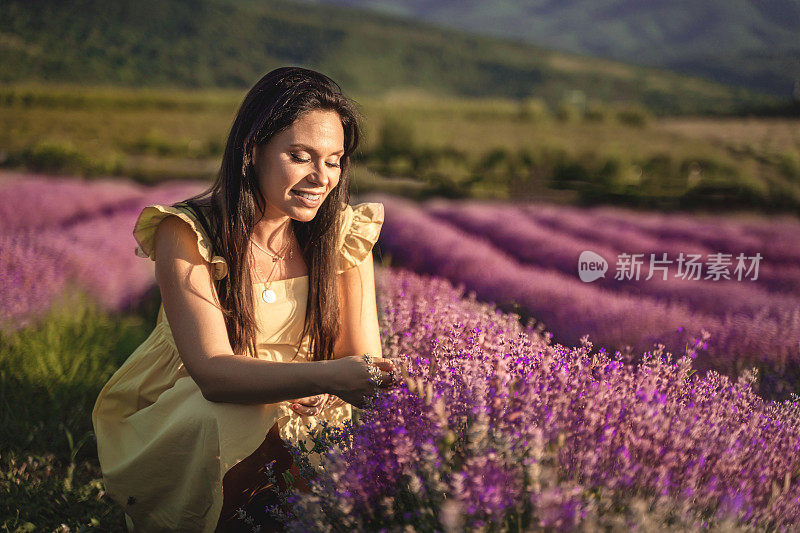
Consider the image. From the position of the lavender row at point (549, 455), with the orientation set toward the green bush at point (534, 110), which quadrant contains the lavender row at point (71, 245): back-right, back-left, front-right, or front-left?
front-left

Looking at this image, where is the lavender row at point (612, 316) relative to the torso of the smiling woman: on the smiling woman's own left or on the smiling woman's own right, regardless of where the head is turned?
on the smiling woman's own left

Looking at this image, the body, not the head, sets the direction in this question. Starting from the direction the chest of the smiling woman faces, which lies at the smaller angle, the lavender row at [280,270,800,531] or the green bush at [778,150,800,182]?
the lavender row

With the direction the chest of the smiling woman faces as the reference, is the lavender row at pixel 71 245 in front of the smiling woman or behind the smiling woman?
behind

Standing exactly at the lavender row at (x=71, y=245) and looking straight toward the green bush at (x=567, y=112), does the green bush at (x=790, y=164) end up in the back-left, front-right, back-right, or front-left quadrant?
front-right

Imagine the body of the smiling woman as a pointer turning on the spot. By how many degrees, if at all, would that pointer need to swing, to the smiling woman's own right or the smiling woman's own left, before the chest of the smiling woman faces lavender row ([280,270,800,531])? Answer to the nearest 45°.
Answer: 0° — they already face it

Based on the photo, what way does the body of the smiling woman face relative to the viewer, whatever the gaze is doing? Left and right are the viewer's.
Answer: facing the viewer and to the right of the viewer

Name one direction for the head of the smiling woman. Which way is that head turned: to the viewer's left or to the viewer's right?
to the viewer's right

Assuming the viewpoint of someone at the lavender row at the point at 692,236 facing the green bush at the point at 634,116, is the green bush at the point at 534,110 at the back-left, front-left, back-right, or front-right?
front-left

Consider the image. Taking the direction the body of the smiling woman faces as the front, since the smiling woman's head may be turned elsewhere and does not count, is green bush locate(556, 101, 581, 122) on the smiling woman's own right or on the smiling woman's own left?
on the smiling woman's own left
